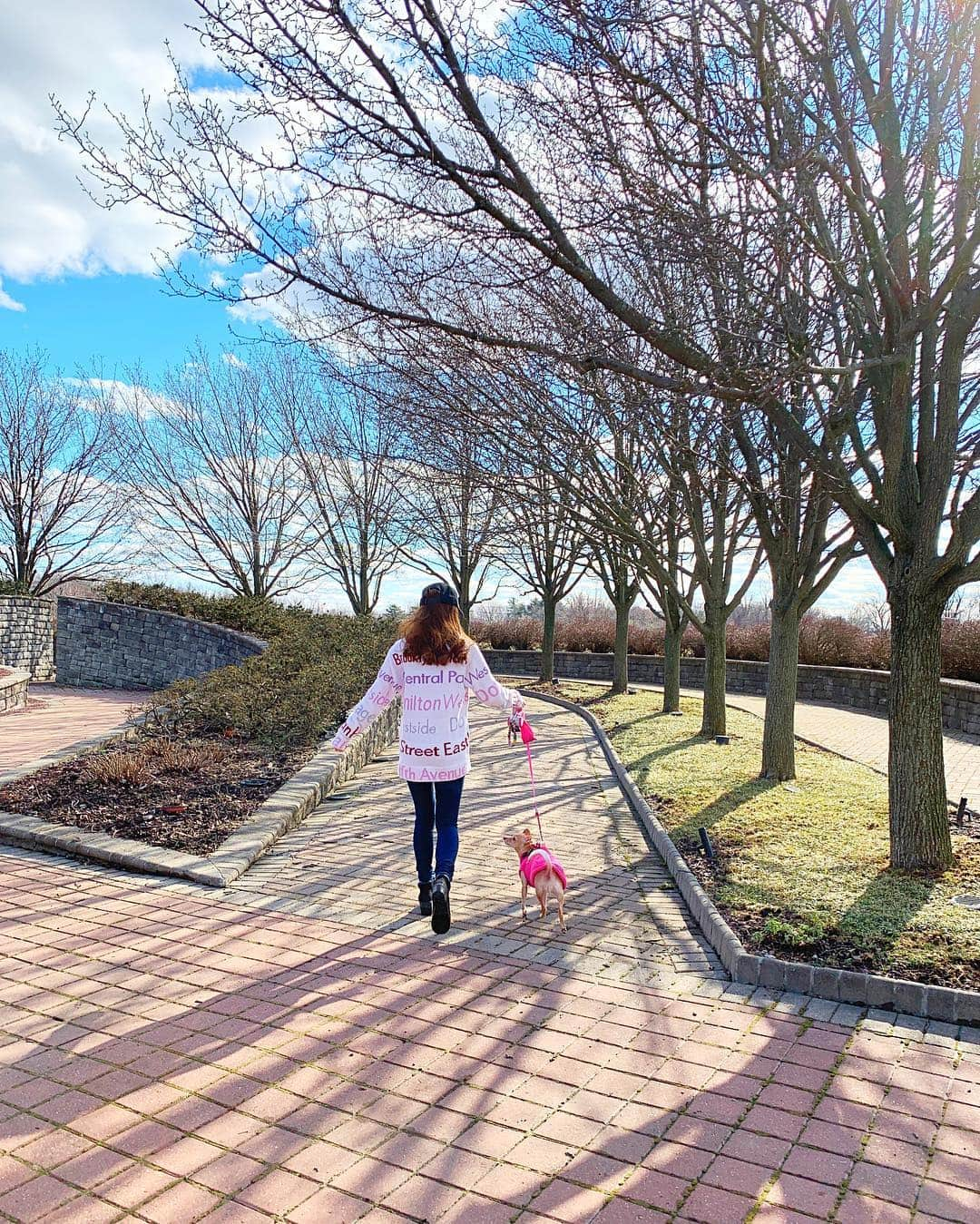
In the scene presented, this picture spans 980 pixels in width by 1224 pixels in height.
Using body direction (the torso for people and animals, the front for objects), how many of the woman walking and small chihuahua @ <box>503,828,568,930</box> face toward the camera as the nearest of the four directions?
0

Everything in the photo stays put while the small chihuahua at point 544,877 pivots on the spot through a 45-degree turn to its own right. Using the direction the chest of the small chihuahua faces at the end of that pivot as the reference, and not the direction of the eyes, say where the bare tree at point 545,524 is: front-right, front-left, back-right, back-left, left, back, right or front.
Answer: front

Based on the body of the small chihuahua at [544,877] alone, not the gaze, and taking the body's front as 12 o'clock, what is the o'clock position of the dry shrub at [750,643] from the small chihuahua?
The dry shrub is roughly at 2 o'clock from the small chihuahua.

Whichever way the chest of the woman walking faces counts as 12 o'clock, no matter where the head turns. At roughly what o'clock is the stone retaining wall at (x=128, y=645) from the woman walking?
The stone retaining wall is roughly at 11 o'clock from the woman walking.

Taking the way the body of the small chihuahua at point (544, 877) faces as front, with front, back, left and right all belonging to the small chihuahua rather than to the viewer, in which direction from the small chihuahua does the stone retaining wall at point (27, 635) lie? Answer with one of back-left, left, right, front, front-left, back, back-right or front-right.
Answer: front

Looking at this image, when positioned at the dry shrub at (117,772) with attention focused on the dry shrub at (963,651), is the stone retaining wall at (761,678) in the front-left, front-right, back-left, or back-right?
front-left

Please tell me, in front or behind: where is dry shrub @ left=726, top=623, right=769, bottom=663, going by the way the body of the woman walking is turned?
in front

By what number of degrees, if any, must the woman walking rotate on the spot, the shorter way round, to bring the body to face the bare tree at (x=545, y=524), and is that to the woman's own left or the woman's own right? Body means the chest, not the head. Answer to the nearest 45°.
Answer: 0° — they already face it

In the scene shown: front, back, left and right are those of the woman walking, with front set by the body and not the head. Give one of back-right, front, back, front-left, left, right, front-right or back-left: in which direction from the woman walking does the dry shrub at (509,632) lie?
front

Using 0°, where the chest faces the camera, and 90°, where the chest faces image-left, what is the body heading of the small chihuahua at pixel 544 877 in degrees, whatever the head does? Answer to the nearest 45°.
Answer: approximately 135°

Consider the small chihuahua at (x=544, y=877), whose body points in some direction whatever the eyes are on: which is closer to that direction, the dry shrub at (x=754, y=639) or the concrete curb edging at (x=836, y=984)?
the dry shrub

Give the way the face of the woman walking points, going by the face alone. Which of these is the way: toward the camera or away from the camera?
away from the camera

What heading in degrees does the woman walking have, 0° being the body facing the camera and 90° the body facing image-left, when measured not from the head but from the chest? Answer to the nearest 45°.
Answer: approximately 180°

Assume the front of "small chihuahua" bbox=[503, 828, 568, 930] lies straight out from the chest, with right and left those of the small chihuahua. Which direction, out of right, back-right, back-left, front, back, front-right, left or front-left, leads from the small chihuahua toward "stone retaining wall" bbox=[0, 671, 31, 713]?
front
